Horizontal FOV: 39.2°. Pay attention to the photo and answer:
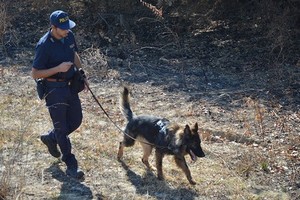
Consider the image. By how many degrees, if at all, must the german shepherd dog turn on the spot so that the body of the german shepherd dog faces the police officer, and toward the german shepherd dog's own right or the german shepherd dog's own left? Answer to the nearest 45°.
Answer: approximately 135° to the german shepherd dog's own right

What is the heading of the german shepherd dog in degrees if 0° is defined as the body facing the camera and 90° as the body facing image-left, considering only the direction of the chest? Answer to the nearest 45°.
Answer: approximately 315°

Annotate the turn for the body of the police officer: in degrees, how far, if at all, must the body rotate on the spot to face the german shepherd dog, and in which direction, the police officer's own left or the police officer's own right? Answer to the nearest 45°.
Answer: approximately 45° to the police officer's own left

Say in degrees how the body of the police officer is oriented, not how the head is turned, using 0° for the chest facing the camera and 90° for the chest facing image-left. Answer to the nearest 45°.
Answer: approximately 315°
